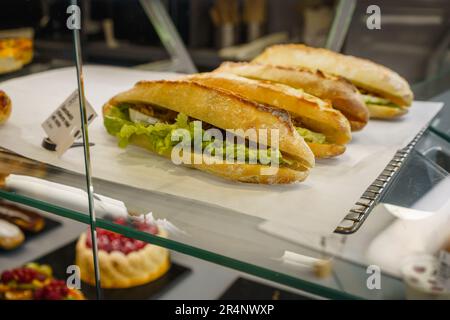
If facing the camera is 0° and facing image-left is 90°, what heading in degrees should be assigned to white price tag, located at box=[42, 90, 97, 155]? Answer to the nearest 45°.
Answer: approximately 0°
